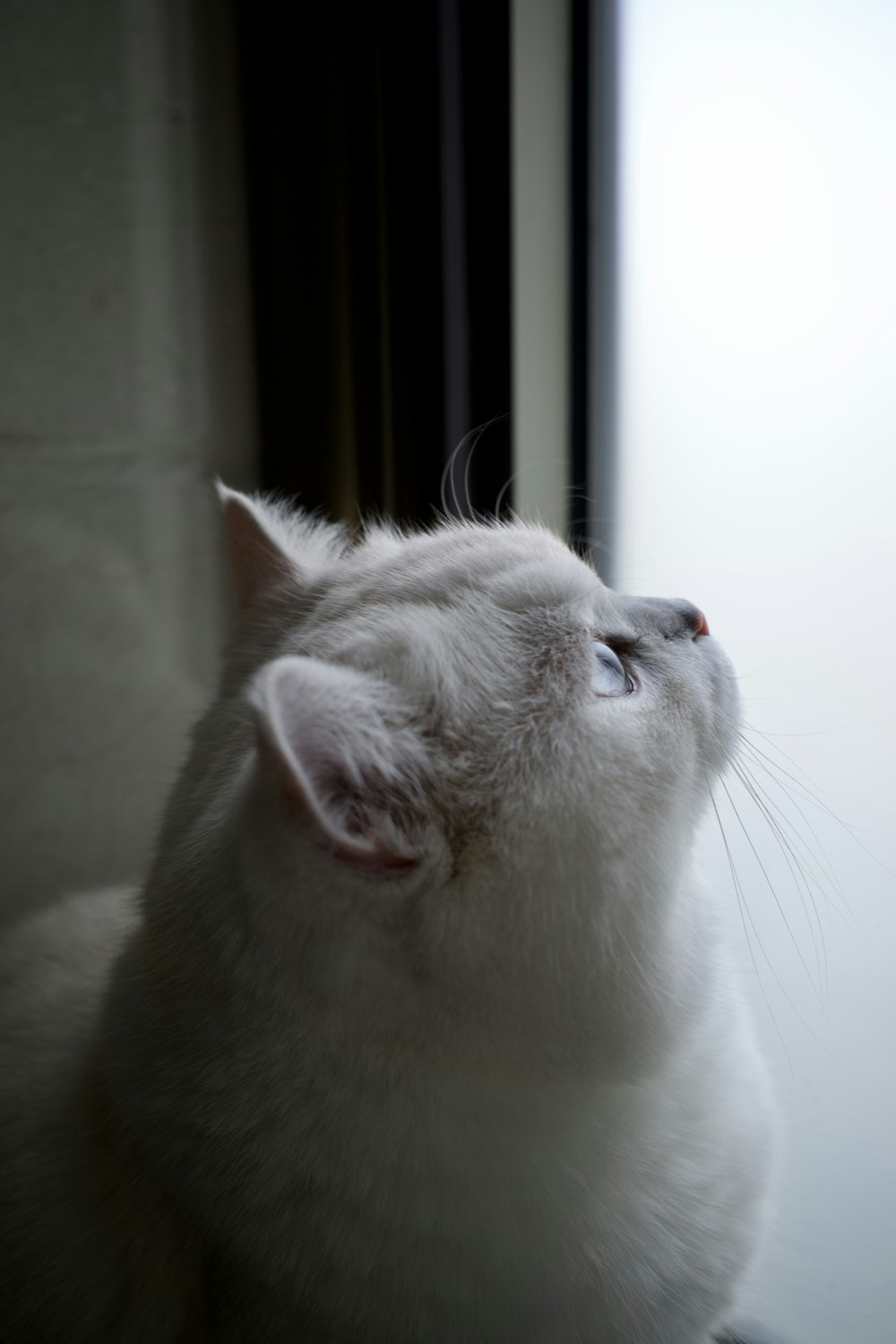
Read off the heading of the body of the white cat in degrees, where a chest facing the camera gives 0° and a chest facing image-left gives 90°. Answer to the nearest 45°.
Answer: approximately 270°
